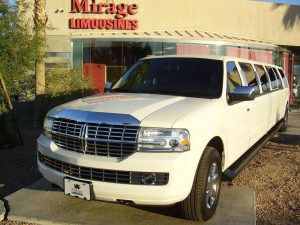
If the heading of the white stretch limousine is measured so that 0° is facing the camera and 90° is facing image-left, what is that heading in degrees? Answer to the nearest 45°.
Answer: approximately 45°

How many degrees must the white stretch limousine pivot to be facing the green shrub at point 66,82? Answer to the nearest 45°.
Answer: approximately 135° to its right
